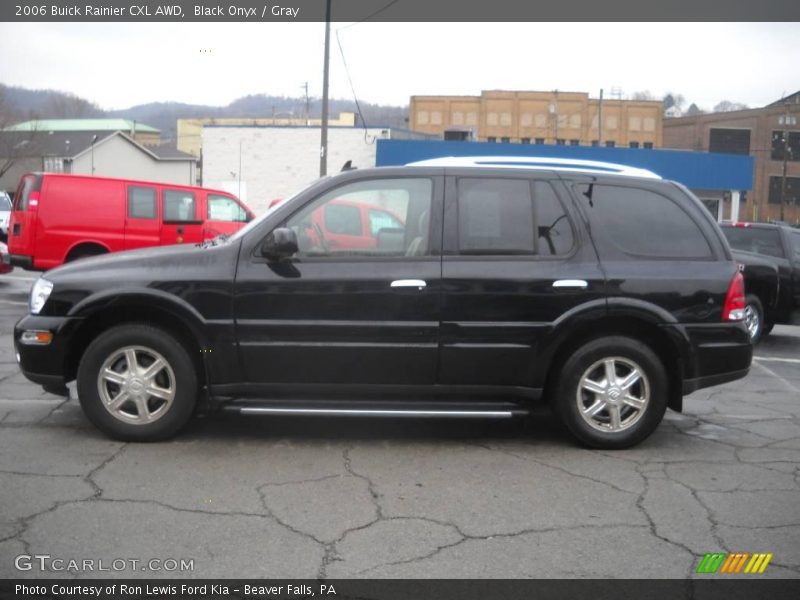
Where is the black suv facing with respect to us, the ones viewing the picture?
facing to the left of the viewer

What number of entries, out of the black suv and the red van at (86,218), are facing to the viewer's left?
1

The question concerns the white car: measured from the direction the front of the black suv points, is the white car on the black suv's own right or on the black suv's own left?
on the black suv's own right

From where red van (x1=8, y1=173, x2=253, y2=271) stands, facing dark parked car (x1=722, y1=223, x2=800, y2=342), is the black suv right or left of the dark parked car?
right

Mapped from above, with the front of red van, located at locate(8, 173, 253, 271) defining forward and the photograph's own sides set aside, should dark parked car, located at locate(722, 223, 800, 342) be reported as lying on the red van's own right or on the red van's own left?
on the red van's own right

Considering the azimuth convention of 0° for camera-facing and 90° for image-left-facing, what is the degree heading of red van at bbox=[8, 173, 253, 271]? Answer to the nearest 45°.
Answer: approximately 225°
